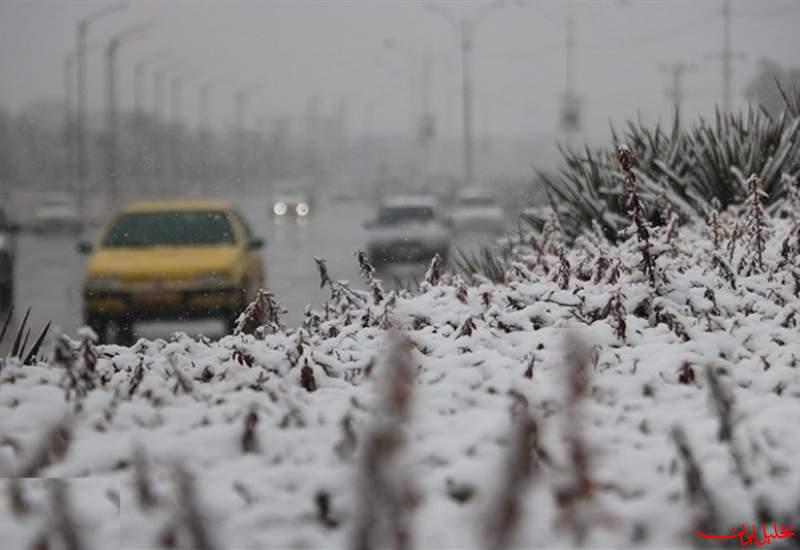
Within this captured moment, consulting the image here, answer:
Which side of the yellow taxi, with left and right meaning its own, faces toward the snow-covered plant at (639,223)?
front

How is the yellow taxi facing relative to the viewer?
toward the camera

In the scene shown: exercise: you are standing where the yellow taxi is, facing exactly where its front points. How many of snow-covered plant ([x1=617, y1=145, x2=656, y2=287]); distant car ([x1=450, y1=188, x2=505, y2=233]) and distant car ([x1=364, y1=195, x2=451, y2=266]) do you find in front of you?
1

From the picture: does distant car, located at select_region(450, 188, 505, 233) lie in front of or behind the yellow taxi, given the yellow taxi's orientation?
behind

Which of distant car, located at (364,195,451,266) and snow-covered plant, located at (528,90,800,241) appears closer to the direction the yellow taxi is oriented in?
the snow-covered plant

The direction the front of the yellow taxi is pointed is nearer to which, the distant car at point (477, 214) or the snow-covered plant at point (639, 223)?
the snow-covered plant

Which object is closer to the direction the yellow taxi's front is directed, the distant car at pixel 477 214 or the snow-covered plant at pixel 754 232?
the snow-covered plant

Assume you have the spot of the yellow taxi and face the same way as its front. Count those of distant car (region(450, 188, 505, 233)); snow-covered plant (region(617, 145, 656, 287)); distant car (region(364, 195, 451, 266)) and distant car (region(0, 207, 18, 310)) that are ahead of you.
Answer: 1

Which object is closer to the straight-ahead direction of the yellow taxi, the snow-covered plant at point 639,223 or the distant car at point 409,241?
the snow-covered plant

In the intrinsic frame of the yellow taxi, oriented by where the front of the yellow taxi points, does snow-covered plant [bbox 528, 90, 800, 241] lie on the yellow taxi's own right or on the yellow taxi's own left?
on the yellow taxi's own left

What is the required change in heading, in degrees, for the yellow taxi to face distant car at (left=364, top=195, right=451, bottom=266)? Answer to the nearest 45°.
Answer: approximately 135° to its left

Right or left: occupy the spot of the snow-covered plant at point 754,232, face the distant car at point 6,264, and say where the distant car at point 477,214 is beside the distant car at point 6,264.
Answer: right
